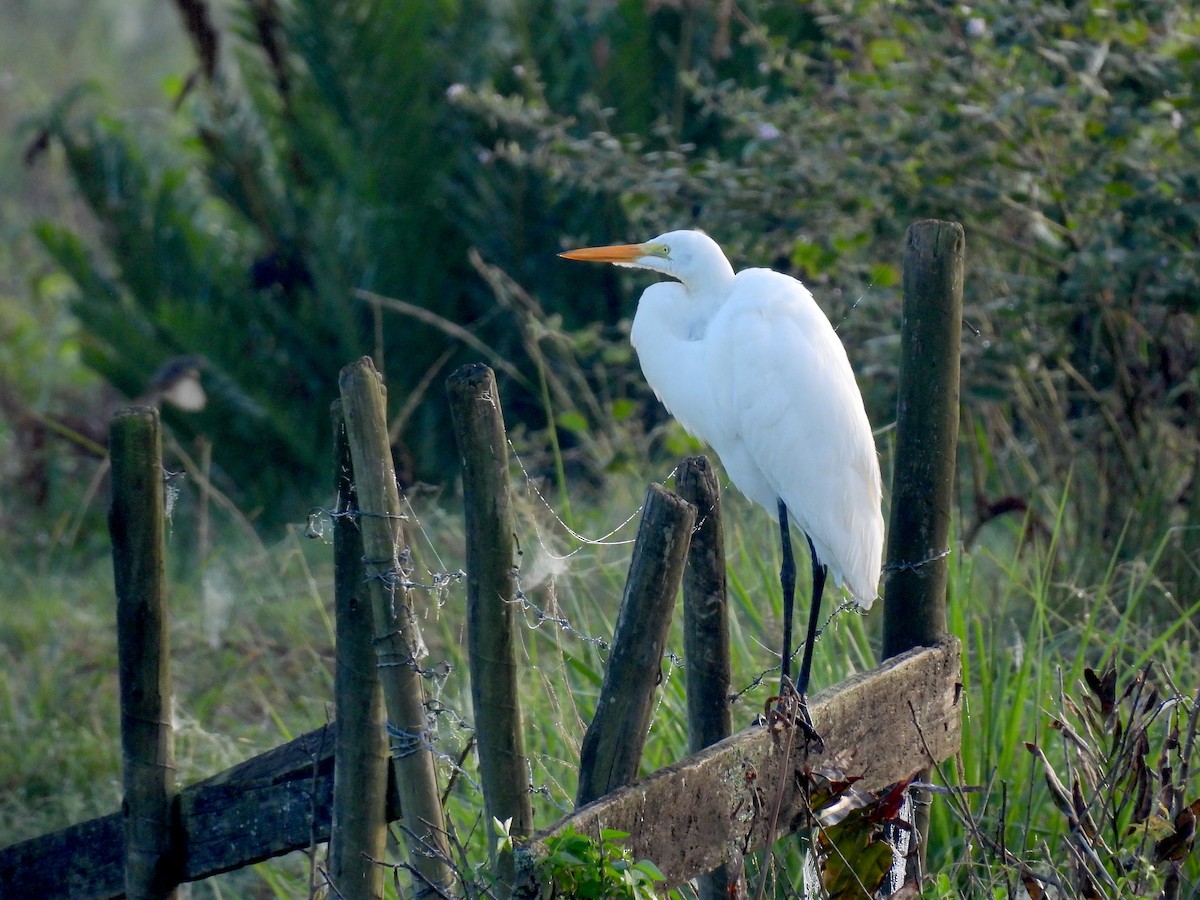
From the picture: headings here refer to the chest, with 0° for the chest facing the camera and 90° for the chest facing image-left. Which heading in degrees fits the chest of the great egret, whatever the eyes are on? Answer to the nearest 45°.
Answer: approximately 90°
